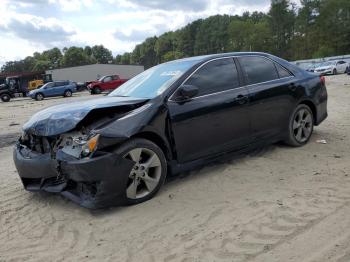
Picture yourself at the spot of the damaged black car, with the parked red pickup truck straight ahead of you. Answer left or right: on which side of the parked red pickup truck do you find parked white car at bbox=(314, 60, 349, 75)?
right

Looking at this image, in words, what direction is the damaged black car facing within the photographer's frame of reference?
facing the viewer and to the left of the viewer

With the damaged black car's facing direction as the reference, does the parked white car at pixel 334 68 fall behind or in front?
behind

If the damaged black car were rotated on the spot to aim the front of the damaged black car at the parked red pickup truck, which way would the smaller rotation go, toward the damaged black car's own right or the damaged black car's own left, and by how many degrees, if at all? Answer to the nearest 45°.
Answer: approximately 135° to the damaged black car's own right

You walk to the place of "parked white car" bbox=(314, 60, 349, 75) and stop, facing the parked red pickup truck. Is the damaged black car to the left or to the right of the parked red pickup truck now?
left
